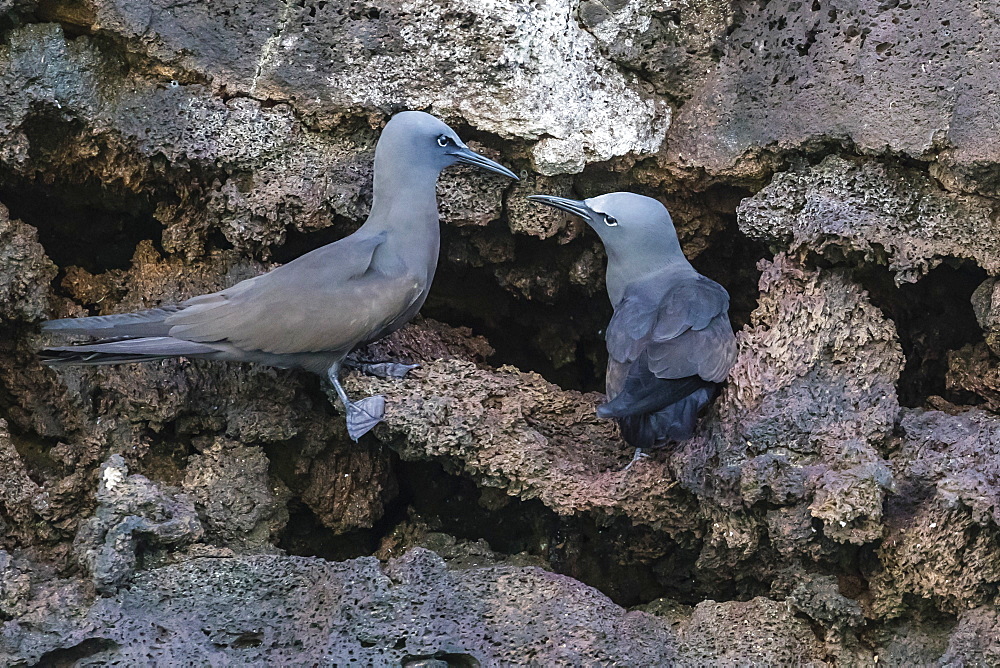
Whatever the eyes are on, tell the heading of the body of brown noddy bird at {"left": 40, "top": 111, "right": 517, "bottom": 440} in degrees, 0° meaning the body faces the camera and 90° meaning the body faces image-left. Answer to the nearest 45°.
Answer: approximately 270°

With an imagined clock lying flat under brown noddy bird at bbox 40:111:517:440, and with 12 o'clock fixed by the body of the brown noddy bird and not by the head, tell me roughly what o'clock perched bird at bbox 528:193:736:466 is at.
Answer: The perched bird is roughly at 12 o'clock from the brown noddy bird.
